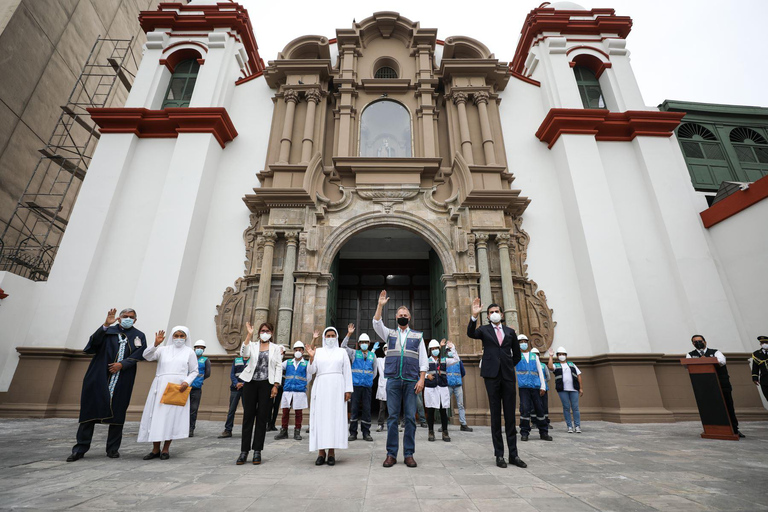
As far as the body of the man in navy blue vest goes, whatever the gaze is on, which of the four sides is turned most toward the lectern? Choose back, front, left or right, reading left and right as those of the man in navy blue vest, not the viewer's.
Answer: left

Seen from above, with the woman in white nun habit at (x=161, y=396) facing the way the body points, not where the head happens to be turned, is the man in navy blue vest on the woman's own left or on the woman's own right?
on the woman's own left

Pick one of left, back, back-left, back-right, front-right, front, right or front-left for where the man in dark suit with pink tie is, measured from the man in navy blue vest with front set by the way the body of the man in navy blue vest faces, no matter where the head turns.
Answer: left

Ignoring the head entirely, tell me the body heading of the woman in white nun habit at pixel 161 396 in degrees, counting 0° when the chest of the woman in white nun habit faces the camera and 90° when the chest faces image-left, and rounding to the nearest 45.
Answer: approximately 0°

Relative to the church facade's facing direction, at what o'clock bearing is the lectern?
The lectern is roughly at 10 o'clock from the church facade.

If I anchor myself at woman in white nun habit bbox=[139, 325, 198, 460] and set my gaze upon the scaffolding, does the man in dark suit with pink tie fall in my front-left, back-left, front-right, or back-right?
back-right

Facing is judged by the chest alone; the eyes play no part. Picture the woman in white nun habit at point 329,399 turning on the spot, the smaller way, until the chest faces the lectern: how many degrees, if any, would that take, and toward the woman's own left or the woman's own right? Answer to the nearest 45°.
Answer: approximately 90° to the woman's own left

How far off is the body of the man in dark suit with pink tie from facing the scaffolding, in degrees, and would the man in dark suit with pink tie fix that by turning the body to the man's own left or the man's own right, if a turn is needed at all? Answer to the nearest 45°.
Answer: approximately 90° to the man's own right

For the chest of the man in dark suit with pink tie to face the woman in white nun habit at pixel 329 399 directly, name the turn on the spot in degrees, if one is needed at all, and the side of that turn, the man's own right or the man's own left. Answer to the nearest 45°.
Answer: approximately 90° to the man's own right

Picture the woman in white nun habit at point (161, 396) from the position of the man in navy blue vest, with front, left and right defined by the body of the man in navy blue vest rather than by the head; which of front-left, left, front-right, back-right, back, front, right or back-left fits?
right

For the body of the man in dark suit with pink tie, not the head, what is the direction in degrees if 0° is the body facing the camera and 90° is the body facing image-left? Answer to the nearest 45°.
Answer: approximately 0°
